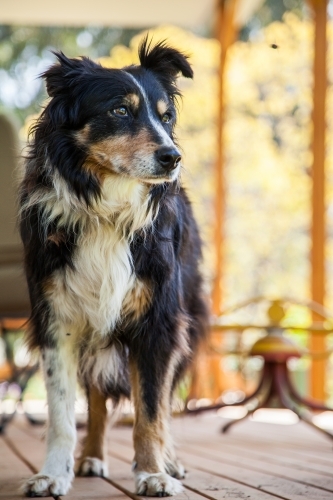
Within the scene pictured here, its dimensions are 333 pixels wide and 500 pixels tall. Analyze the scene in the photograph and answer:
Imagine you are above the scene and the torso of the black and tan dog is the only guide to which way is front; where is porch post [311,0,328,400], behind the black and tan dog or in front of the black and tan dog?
behind

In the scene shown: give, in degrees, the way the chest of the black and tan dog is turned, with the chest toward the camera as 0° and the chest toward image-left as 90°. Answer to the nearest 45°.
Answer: approximately 0°

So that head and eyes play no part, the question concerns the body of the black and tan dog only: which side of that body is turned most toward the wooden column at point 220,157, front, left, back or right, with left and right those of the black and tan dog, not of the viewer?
back
